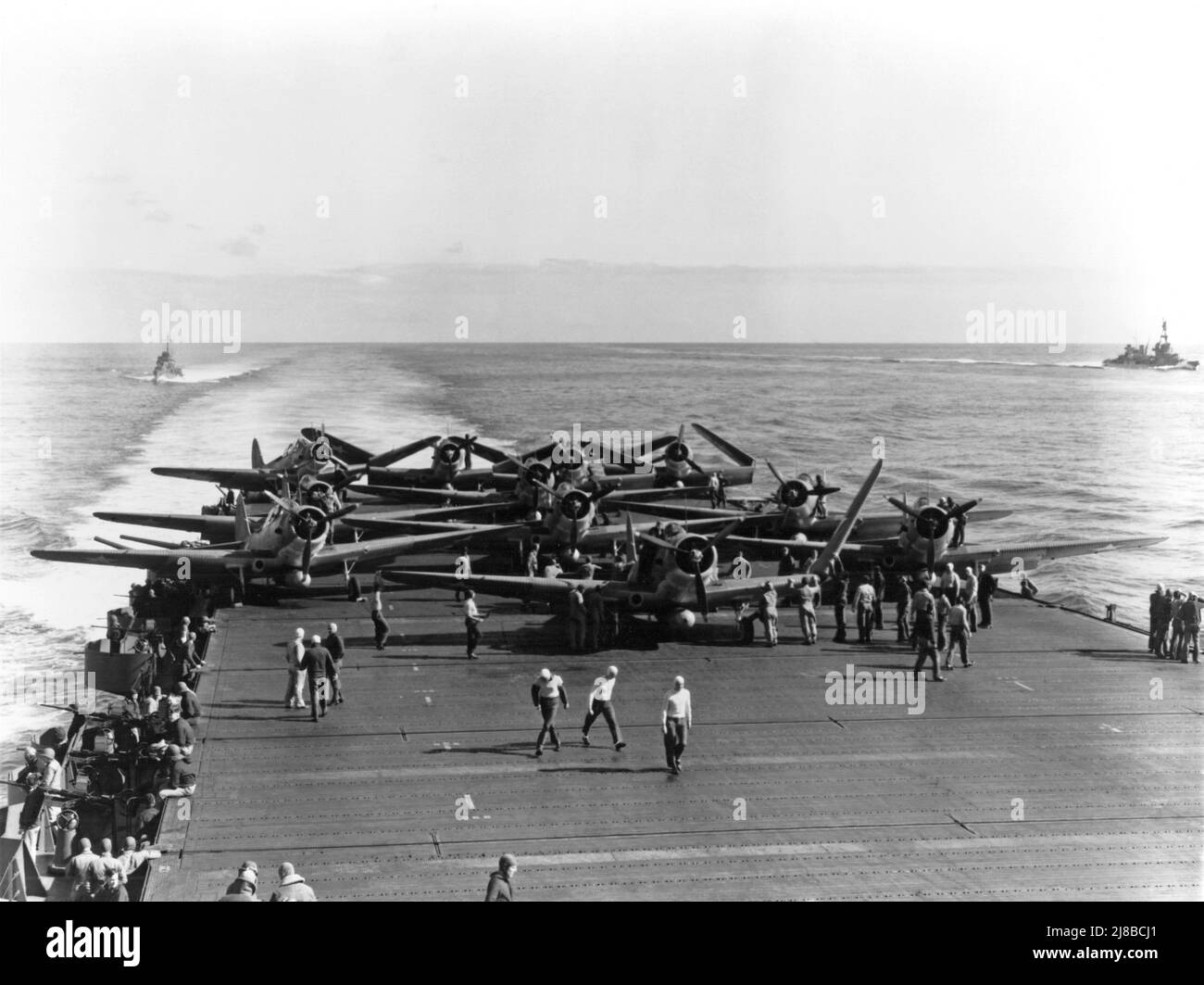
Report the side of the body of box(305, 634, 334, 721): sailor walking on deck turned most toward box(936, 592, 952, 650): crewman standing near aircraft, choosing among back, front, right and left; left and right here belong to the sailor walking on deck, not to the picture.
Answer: right

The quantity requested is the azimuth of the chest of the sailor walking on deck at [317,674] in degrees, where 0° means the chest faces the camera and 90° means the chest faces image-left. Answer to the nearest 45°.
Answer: approximately 180°

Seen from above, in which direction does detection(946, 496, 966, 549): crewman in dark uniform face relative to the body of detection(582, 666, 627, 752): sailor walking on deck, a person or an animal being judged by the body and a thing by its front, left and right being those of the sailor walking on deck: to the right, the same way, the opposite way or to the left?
the opposite way
